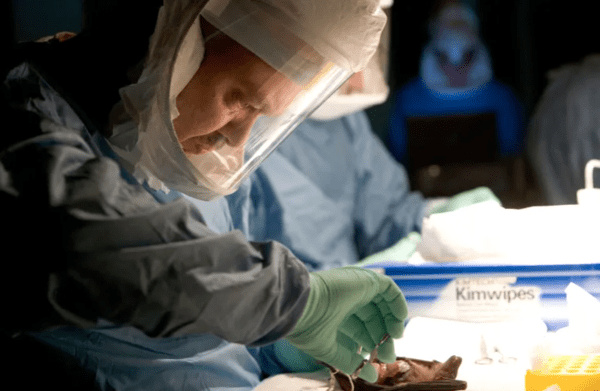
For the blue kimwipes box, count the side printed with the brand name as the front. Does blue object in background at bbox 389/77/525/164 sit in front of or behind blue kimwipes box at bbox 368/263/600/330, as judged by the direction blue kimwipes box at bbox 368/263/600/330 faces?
behind

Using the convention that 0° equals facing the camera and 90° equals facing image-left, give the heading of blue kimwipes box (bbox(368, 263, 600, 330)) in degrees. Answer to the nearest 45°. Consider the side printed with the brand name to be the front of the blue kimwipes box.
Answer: approximately 0°
